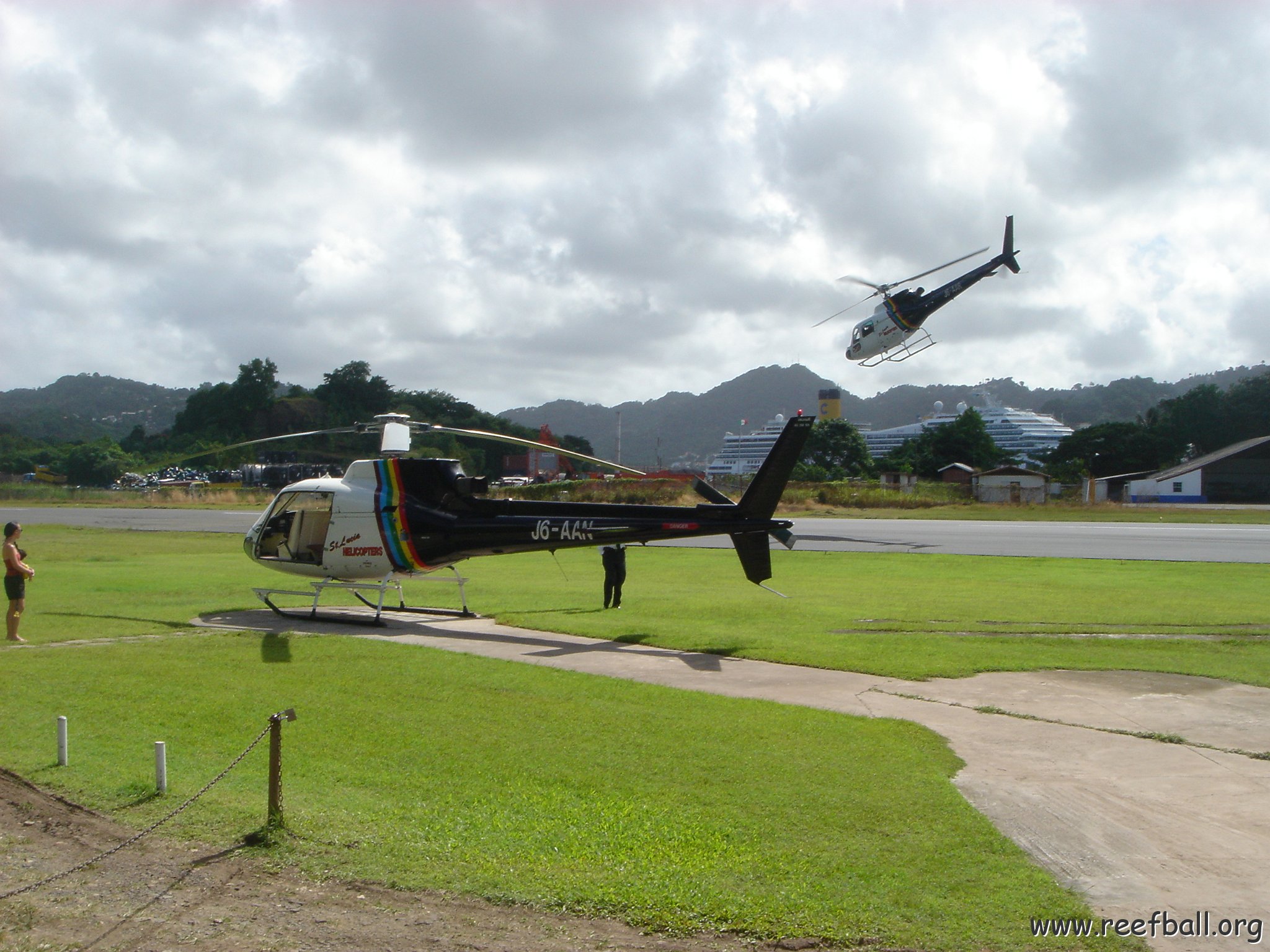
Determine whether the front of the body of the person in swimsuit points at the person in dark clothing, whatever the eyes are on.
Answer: yes

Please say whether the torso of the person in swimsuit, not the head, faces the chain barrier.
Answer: no

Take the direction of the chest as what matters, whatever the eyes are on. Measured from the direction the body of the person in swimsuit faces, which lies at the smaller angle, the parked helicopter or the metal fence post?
the parked helicopter

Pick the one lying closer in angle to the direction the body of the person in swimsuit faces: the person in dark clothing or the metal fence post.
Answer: the person in dark clothing

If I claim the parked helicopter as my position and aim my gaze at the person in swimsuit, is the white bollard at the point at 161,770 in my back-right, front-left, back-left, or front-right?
front-left

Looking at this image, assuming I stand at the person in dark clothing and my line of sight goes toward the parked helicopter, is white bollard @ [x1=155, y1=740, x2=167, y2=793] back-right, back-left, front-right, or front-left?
front-left

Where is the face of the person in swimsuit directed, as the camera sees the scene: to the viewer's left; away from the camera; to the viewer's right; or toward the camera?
to the viewer's right

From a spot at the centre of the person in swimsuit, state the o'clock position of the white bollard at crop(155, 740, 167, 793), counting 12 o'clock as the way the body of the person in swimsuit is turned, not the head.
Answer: The white bollard is roughly at 3 o'clock from the person in swimsuit.

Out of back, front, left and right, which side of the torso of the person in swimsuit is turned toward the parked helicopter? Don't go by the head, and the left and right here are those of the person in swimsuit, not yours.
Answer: front

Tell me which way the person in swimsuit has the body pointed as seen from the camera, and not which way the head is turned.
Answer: to the viewer's right

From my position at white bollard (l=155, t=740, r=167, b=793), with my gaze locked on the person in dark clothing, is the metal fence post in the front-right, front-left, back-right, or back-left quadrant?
back-right

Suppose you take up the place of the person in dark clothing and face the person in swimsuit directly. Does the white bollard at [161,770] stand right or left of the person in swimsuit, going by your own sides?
left

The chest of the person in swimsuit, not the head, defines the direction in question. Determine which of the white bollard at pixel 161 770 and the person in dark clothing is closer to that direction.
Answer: the person in dark clothing

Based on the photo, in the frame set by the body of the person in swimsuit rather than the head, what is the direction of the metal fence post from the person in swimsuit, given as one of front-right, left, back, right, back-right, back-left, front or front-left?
right
